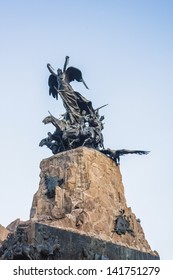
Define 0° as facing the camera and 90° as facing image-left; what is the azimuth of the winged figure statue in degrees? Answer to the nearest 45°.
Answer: approximately 45°
